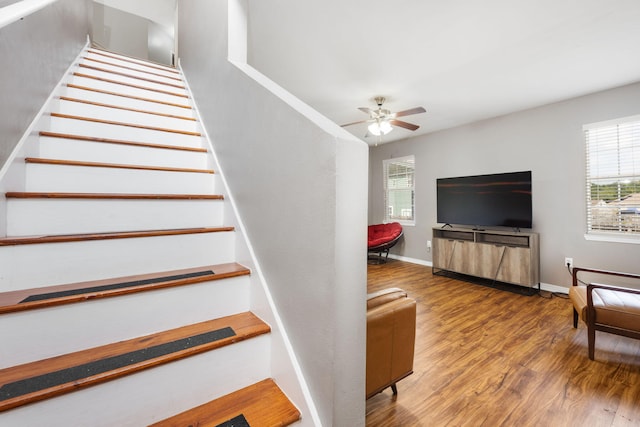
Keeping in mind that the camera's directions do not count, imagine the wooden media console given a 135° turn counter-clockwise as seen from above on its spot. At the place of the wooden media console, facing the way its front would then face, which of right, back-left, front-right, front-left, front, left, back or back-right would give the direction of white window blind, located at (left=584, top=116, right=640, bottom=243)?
front

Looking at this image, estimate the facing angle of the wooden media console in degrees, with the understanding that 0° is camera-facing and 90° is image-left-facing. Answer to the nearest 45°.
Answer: approximately 45°

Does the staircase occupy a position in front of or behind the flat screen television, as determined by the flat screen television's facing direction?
in front

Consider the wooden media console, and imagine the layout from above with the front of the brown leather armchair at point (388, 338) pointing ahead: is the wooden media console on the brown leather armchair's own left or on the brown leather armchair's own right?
on the brown leather armchair's own right

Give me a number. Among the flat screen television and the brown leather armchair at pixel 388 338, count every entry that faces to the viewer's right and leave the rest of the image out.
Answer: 0

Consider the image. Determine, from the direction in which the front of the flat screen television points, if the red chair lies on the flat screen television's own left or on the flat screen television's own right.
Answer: on the flat screen television's own right

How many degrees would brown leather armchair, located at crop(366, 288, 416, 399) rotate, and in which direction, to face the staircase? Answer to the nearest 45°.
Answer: approximately 90° to its left

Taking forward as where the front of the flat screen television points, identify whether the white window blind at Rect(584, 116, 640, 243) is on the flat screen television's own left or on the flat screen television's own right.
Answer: on the flat screen television's own left

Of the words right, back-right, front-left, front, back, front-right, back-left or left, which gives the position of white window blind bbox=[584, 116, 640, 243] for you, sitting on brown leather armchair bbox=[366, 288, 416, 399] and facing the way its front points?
right

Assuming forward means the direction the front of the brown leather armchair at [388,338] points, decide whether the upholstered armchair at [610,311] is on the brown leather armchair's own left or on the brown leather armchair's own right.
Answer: on the brown leather armchair's own right

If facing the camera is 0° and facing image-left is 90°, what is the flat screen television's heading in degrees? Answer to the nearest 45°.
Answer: approximately 45°

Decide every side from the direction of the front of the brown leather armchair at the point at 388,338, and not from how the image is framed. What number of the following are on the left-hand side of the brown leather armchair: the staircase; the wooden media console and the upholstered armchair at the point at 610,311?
1

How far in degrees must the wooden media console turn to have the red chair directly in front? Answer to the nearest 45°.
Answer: approximately 45° to its right
